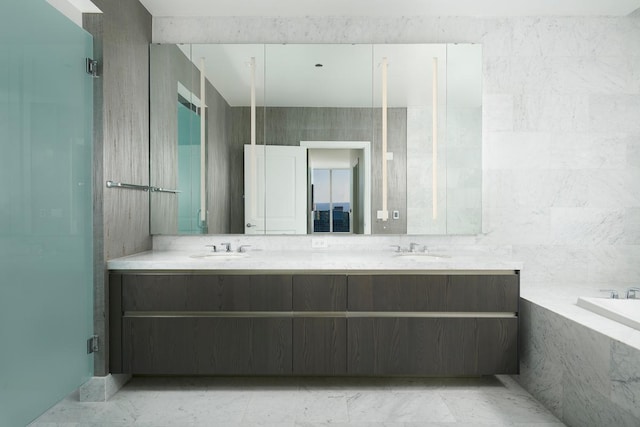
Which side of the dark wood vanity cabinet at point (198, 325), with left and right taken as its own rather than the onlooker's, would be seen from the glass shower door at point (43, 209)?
right

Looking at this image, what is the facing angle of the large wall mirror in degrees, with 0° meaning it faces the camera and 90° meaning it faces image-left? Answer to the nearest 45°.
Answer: approximately 0°

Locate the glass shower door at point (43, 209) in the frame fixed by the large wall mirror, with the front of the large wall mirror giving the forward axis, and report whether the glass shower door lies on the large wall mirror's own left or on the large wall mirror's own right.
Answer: on the large wall mirror's own right

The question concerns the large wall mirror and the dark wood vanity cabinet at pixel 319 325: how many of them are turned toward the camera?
2

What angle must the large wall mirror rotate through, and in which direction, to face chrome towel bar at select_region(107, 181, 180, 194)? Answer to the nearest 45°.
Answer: approximately 90° to its right

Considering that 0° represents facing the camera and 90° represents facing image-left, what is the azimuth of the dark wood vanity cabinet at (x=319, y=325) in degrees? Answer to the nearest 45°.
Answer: approximately 0°
